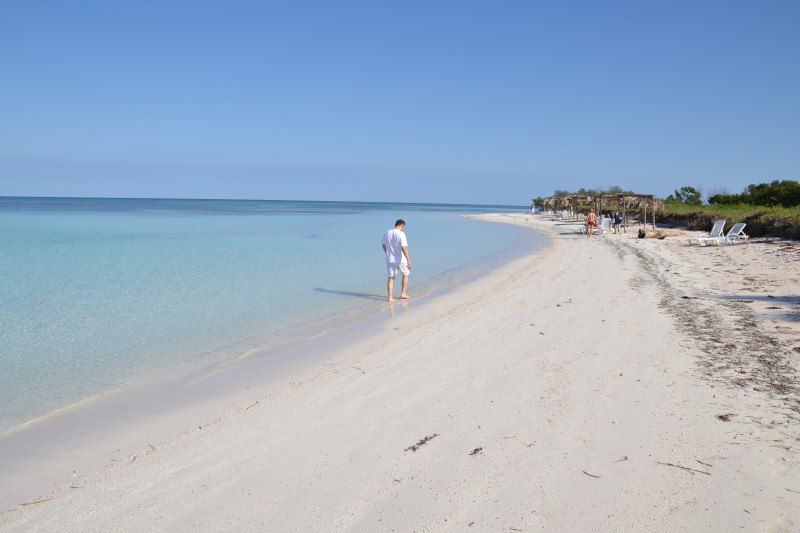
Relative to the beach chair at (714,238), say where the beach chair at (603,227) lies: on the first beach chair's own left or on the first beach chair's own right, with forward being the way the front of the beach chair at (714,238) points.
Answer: on the first beach chair's own right

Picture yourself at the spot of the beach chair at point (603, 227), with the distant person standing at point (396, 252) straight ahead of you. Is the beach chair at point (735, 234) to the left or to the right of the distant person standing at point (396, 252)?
left

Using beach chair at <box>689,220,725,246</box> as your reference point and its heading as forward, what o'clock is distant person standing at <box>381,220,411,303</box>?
The distant person standing is roughly at 10 o'clock from the beach chair.

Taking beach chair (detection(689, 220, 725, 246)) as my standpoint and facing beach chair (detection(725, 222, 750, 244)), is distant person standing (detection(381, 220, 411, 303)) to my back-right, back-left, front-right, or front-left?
back-right

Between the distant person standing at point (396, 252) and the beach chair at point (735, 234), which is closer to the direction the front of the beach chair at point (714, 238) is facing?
the distant person standing

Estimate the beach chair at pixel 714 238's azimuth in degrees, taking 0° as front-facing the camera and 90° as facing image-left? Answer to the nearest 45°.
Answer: approximately 90°

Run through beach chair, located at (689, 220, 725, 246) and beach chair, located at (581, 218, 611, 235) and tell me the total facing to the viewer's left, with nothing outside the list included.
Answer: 2

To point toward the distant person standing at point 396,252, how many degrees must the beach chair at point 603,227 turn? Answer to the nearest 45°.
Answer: approximately 90° to its left

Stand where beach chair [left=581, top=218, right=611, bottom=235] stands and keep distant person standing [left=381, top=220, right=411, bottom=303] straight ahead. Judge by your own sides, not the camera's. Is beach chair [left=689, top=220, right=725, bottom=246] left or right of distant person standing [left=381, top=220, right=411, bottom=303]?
left

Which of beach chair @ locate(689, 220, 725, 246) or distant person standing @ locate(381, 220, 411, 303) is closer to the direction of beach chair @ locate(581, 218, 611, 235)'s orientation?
the distant person standing

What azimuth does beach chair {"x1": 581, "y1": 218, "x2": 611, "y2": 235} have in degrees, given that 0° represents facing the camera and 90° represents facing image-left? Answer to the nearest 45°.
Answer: approximately 90°
